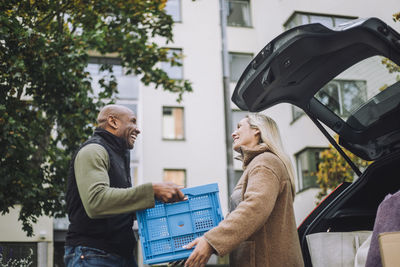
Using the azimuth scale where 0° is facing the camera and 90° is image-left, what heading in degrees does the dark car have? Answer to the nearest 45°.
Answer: approximately 225°

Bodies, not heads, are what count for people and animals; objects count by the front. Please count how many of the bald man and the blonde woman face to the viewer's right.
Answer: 1

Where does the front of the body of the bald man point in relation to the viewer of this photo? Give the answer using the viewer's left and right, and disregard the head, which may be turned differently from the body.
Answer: facing to the right of the viewer

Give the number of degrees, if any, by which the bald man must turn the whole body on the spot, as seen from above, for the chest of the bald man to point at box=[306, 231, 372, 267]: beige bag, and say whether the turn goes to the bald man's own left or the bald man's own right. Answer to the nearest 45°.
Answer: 0° — they already face it

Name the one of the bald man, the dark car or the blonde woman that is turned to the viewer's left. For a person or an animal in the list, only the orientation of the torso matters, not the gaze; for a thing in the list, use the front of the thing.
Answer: the blonde woman

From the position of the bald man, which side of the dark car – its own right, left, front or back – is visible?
back

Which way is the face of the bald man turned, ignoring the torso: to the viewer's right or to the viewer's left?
to the viewer's right

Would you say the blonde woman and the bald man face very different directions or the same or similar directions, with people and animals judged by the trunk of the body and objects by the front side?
very different directions

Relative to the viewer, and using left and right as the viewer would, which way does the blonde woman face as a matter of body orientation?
facing to the left of the viewer

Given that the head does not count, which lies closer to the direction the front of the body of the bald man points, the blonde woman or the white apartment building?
the blonde woman
